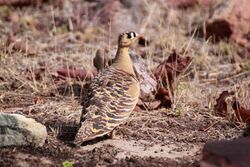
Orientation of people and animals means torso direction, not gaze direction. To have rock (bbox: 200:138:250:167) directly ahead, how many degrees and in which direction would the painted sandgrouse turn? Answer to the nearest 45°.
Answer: approximately 45° to its right

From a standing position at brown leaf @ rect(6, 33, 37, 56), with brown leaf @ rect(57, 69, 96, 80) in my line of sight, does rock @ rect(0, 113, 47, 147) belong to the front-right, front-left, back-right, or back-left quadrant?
front-right

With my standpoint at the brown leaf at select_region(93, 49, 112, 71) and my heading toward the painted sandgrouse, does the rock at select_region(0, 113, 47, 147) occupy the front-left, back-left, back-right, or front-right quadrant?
front-right

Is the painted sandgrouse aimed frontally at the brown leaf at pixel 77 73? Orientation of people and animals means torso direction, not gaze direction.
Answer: no

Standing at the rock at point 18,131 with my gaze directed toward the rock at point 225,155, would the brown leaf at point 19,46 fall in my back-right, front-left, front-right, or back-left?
back-left

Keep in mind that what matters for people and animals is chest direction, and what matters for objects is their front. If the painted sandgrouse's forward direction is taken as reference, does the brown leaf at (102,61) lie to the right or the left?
on its left

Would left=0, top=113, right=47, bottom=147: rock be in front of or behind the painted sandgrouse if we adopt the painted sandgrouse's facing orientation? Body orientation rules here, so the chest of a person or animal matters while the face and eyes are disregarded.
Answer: behind

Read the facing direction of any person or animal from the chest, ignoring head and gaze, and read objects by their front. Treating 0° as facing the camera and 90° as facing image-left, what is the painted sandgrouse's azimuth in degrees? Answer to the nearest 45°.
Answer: approximately 270°

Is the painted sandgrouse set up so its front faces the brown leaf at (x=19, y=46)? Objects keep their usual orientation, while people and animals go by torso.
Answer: no
